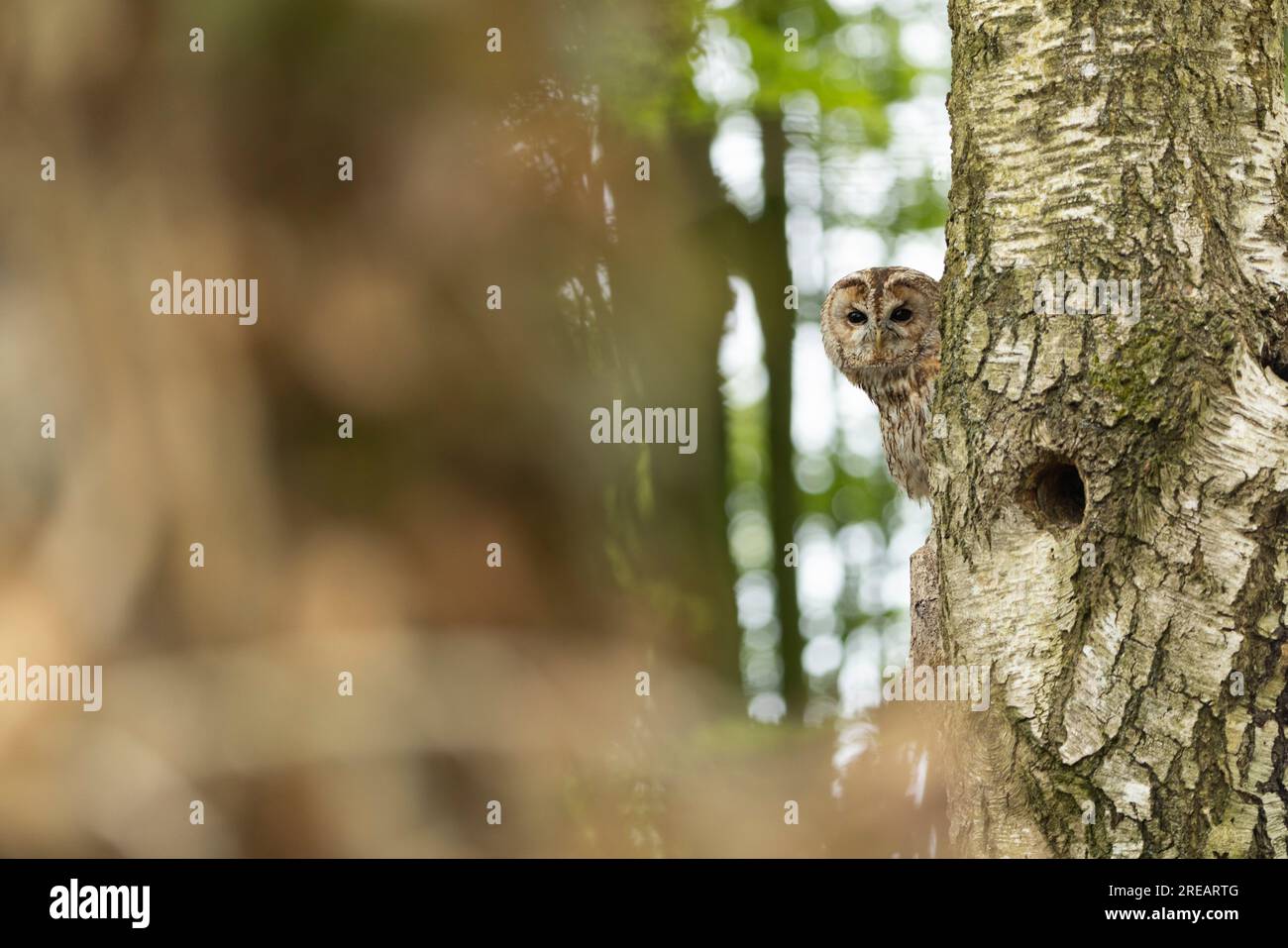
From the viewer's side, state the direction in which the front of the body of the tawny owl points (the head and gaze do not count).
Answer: toward the camera
